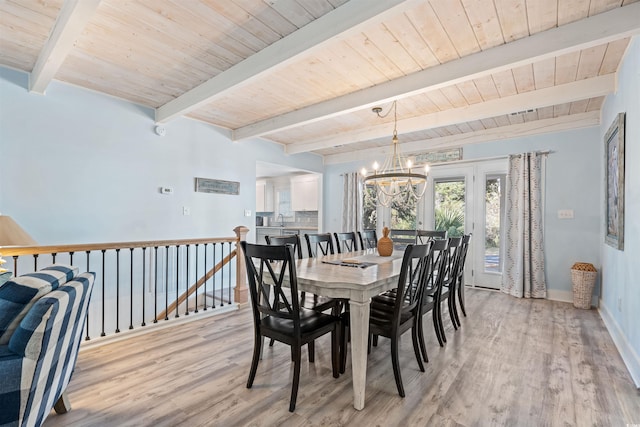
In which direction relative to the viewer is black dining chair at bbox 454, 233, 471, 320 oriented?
to the viewer's left

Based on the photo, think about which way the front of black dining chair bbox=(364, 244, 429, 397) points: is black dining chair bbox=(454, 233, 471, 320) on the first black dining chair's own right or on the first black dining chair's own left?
on the first black dining chair's own right

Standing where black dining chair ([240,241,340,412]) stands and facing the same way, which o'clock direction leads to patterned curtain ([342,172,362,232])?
The patterned curtain is roughly at 11 o'clock from the black dining chair.

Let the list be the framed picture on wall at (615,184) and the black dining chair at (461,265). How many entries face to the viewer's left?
2

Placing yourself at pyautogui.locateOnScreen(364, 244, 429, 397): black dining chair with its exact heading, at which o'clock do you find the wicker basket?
The wicker basket is roughly at 3 o'clock from the black dining chair.

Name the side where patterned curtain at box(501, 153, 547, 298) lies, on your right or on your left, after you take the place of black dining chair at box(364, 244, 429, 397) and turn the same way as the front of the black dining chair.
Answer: on your right

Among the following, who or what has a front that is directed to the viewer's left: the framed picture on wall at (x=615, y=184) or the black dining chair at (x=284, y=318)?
the framed picture on wall

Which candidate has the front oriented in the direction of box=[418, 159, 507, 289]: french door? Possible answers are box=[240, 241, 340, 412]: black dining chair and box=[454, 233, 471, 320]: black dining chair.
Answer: box=[240, 241, 340, 412]: black dining chair

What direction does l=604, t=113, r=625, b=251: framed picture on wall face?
to the viewer's left

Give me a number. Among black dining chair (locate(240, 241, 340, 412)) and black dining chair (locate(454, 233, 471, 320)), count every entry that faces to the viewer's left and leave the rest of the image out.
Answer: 1

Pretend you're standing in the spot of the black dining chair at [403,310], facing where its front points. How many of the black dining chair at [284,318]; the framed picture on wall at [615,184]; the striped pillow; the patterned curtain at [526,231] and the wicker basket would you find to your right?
3

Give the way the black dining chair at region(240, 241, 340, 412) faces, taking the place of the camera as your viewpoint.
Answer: facing away from the viewer and to the right of the viewer

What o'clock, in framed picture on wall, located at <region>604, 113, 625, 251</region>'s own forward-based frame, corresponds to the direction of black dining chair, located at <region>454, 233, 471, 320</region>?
The black dining chair is roughly at 11 o'clock from the framed picture on wall.

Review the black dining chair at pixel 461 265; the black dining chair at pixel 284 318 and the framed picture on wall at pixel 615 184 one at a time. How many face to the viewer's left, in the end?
2
